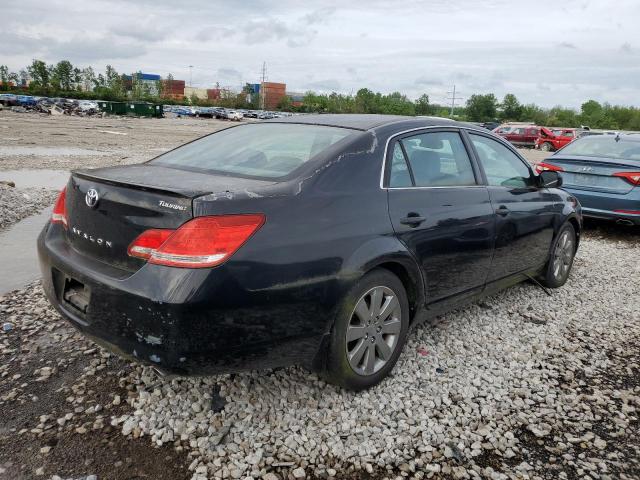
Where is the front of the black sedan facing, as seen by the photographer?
facing away from the viewer and to the right of the viewer

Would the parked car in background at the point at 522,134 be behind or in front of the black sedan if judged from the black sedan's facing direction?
in front

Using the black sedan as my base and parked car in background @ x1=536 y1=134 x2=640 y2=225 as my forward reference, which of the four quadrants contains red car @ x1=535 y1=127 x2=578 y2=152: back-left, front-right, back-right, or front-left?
front-left

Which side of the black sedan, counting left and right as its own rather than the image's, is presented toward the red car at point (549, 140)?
front

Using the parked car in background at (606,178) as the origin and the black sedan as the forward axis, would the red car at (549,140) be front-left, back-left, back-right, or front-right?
back-right
